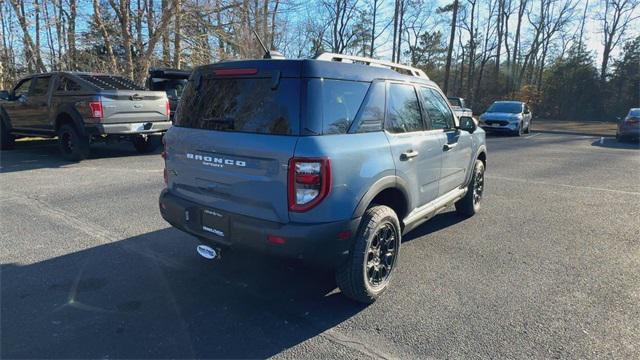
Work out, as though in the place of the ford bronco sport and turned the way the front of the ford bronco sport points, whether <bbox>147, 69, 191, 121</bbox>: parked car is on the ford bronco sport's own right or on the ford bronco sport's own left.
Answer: on the ford bronco sport's own left

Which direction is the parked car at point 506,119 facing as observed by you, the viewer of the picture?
facing the viewer and to the left of the viewer

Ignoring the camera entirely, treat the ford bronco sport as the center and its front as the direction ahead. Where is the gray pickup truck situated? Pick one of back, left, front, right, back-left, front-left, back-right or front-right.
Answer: left

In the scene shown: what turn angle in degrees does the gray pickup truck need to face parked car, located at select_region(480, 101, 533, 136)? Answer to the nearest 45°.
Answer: approximately 135° to its right

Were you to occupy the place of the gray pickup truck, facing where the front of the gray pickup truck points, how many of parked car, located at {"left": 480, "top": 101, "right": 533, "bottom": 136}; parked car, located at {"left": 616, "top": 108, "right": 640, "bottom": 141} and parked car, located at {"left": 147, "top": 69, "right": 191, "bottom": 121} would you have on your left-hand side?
0

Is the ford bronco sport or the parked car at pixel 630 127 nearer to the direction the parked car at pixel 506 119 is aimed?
the ford bronco sport

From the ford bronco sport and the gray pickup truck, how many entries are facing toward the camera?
0

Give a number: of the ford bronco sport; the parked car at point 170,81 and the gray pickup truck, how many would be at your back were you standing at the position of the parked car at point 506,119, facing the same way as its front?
0

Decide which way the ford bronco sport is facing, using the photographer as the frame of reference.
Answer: facing away from the viewer and to the right of the viewer

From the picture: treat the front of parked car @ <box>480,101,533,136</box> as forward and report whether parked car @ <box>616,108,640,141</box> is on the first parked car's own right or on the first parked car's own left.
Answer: on the first parked car's own left

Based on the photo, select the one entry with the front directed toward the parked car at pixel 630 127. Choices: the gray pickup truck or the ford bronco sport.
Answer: the ford bronco sport

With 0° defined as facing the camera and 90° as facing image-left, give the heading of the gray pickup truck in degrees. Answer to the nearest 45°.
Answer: approximately 135°

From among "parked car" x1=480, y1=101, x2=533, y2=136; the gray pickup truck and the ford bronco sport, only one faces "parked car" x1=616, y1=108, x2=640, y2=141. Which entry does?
the ford bronco sport

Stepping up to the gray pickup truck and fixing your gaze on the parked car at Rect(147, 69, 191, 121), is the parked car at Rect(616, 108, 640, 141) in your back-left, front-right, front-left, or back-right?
front-right

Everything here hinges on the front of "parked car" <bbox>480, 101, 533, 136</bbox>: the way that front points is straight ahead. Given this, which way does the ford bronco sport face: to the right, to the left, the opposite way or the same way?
the opposite way

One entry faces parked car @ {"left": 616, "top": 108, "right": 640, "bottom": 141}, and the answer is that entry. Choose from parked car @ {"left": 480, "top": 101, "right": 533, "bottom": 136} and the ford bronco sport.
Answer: the ford bronco sport

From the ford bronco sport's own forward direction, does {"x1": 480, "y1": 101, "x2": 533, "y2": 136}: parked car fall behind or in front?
in front
